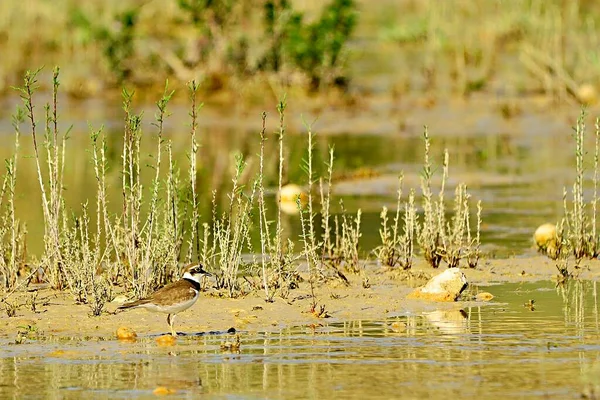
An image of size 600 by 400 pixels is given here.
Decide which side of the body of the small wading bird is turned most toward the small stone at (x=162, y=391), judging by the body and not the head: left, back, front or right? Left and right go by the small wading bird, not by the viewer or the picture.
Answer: right

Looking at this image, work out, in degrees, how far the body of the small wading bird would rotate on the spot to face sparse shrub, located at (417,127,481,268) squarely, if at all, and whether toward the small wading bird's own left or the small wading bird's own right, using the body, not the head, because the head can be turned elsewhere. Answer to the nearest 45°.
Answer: approximately 45° to the small wading bird's own left

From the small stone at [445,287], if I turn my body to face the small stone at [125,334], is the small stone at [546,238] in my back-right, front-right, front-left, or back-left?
back-right

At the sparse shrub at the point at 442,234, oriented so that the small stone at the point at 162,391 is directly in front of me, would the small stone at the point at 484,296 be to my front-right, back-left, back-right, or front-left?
front-left

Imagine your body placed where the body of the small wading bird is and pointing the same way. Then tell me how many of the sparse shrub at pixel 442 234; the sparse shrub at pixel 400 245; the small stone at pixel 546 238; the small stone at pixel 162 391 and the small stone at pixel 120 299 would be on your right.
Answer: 1

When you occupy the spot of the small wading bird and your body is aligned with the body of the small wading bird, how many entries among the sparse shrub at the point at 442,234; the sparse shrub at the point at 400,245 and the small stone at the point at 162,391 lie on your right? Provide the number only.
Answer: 1

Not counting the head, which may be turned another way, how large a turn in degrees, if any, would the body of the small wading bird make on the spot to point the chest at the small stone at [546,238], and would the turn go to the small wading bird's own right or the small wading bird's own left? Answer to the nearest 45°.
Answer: approximately 45° to the small wading bird's own left

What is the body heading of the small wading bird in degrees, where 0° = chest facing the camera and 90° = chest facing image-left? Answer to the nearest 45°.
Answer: approximately 270°

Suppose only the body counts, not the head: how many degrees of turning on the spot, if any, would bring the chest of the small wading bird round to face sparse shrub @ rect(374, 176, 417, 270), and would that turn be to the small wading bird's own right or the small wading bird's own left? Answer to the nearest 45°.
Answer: approximately 45° to the small wading bird's own left

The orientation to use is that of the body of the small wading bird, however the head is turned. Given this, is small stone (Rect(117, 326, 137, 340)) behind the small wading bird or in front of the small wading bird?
behind
